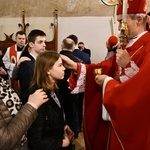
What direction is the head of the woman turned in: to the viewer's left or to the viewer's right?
to the viewer's right

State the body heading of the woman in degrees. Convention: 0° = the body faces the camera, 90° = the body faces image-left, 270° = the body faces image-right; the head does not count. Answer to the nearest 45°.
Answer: approximately 270°

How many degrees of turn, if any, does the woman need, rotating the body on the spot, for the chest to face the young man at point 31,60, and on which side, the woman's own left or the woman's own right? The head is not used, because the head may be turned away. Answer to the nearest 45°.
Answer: approximately 90° to the woman's own left
